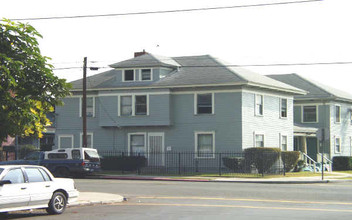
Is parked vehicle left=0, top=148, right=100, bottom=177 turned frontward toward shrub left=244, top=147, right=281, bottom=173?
no

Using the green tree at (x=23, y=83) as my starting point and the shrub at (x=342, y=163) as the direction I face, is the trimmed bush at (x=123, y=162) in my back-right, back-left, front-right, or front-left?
front-left

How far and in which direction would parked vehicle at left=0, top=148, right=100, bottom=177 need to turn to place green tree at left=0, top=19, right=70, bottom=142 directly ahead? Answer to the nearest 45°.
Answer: approximately 135° to its left
